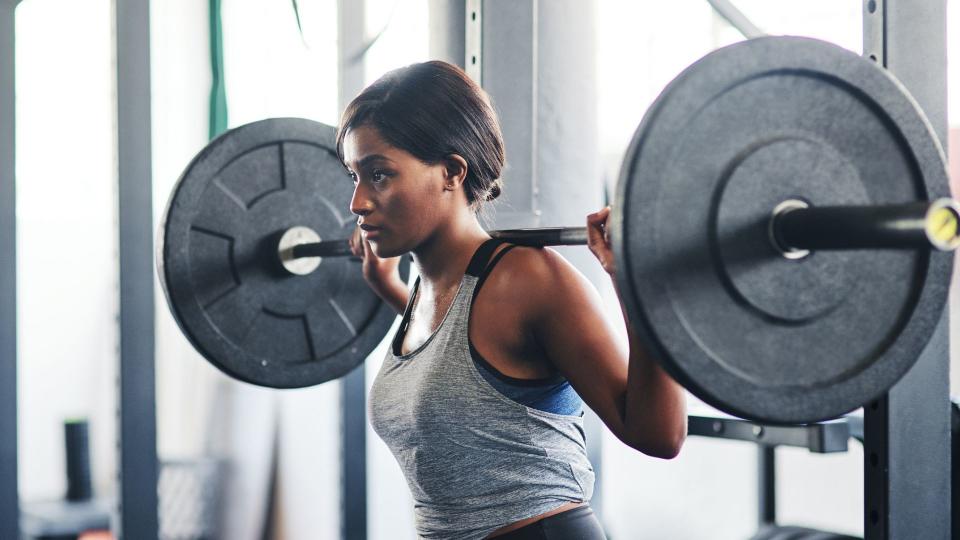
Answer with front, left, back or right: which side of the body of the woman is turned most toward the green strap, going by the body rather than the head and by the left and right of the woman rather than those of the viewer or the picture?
right

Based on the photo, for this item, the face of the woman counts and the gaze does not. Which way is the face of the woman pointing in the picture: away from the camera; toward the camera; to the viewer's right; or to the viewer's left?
to the viewer's left

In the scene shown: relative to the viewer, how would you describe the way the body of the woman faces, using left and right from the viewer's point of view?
facing the viewer and to the left of the viewer
